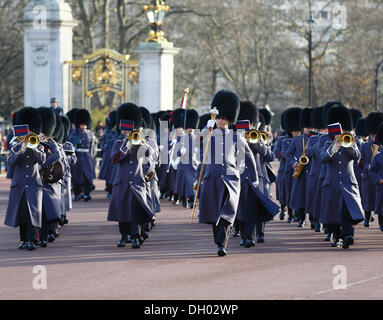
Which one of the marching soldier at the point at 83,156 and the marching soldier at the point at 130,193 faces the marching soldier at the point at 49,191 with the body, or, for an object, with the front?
the marching soldier at the point at 83,156

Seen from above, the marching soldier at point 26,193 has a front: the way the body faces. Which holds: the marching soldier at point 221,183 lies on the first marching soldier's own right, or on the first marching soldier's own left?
on the first marching soldier's own left

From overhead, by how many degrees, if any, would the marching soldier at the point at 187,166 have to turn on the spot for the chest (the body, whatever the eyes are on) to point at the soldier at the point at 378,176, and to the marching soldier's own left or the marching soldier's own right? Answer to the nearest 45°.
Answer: approximately 45° to the marching soldier's own left

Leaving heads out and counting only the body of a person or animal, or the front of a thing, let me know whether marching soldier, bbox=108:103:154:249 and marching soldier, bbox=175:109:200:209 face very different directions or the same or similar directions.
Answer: same or similar directions

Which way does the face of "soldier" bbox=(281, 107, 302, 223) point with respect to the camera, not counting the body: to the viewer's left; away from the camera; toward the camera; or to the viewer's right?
toward the camera

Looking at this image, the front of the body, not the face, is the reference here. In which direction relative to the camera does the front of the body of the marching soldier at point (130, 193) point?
toward the camera

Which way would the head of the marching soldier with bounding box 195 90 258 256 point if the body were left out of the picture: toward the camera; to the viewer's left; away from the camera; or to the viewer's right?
toward the camera

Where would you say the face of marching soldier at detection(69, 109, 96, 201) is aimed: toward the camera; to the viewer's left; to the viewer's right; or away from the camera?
toward the camera

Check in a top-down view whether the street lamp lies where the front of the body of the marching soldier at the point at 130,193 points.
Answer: no

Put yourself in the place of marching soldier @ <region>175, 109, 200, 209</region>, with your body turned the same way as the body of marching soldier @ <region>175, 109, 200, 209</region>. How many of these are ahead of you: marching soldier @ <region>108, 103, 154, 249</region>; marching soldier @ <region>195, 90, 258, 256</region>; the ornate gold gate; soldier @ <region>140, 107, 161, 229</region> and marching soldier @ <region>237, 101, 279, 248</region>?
4

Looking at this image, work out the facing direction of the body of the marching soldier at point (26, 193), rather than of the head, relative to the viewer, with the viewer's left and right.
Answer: facing the viewer

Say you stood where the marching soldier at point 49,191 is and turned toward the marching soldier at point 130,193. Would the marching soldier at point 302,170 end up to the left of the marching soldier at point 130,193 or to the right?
left

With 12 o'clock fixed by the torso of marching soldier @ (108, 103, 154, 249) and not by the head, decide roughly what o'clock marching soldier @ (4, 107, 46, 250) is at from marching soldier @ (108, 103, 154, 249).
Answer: marching soldier @ (4, 107, 46, 250) is roughly at 3 o'clock from marching soldier @ (108, 103, 154, 249).

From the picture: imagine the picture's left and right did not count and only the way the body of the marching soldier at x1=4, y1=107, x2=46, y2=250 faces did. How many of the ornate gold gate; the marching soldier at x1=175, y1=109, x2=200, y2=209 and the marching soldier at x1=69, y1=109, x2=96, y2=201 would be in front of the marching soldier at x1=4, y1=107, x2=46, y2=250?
0

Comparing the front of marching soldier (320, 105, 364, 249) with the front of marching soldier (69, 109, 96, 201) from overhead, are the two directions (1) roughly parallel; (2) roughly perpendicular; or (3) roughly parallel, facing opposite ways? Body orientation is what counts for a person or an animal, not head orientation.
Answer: roughly parallel

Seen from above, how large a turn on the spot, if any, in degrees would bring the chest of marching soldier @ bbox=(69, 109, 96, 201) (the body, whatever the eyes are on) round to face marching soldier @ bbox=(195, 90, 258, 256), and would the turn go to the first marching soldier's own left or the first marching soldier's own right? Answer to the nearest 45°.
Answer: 0° — they already face them
